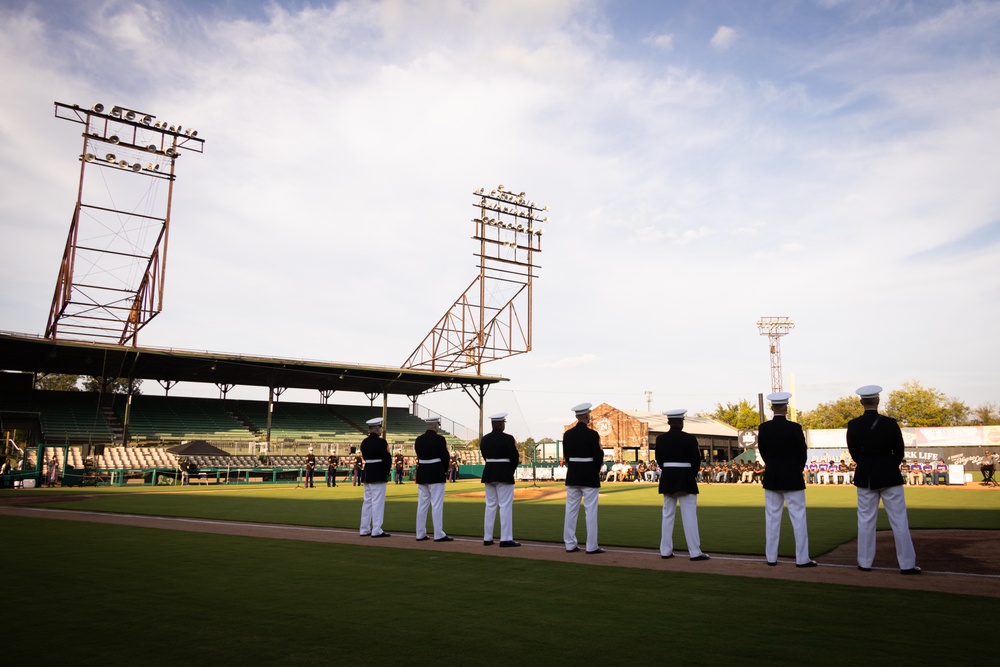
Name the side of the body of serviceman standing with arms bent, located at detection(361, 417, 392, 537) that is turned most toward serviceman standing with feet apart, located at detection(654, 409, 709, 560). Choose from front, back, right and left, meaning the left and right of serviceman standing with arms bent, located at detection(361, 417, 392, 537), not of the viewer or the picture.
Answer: right

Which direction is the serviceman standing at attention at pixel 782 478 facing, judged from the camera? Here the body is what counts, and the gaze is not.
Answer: away from the camera

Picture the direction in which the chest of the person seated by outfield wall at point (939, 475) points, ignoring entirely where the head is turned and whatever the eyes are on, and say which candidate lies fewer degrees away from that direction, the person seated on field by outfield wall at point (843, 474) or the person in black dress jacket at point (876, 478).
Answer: the person in black dress jacket

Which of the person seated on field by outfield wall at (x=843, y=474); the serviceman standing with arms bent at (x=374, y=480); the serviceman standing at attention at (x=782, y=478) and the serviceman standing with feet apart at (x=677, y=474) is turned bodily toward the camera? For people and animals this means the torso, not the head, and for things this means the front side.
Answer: the person seated on field by outfield wall

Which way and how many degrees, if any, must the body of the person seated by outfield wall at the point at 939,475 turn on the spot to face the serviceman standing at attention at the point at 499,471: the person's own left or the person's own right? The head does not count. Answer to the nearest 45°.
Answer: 0° — they already face them

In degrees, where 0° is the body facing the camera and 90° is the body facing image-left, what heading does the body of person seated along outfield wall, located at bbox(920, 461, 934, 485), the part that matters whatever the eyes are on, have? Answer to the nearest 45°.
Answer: approximately 0°

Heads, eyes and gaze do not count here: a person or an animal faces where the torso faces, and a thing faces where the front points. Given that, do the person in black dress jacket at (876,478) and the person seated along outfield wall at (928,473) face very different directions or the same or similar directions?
very different directions

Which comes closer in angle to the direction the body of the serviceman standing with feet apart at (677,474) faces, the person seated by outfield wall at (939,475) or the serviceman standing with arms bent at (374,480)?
the person seated by outfield wall

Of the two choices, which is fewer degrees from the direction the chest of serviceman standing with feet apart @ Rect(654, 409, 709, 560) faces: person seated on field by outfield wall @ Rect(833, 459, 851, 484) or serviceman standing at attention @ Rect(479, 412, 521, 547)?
the person seated on field by outfield wall

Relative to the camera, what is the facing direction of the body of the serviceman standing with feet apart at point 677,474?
away from the camera

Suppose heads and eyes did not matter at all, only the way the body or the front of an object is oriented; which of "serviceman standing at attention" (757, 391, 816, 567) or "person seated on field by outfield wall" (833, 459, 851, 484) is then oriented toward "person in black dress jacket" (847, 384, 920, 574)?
the person seated on field by outfield wall
